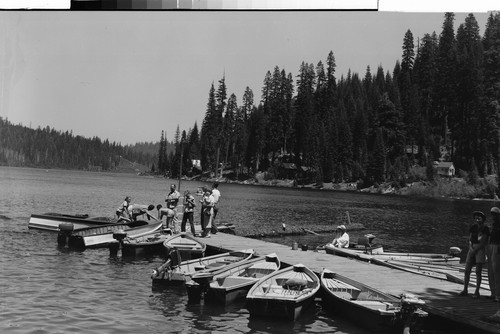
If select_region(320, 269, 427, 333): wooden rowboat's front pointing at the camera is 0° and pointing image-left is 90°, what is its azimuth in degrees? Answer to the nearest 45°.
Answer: approximately 135°

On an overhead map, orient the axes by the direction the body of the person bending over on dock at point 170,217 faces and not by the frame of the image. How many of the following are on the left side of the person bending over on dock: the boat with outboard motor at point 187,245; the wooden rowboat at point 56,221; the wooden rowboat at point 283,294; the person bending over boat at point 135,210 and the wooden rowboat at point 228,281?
3

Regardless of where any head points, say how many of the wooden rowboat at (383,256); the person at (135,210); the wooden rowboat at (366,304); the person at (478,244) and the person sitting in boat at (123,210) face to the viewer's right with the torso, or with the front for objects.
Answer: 2

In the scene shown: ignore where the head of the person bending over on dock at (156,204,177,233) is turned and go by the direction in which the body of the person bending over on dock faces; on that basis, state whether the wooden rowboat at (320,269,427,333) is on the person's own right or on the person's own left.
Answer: on the person's own left

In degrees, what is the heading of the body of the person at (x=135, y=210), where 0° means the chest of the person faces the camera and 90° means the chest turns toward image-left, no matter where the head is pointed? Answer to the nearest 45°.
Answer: approximately 270°

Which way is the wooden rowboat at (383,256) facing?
to the viewer's left

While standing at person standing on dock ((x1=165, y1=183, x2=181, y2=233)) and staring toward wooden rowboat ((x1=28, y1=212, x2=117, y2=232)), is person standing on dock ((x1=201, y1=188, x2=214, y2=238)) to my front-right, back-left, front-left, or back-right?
back-left

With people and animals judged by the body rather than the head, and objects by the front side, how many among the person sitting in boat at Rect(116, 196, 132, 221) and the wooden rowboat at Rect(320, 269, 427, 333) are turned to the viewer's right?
1
